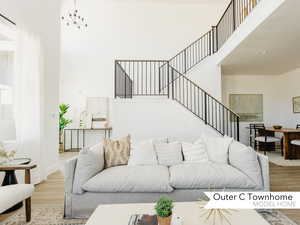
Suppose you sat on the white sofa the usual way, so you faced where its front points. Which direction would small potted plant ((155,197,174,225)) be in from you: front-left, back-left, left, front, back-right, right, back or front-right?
front

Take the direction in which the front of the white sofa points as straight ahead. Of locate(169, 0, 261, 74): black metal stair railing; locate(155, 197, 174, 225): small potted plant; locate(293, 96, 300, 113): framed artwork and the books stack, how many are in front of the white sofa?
2

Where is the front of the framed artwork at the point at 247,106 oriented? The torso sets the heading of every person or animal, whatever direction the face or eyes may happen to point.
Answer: toward the camera

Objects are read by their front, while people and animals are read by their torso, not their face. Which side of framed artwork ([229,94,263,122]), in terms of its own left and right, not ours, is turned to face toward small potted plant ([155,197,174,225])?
front

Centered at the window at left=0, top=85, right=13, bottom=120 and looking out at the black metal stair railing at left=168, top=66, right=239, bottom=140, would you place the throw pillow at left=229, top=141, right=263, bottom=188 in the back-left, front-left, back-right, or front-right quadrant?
front-right

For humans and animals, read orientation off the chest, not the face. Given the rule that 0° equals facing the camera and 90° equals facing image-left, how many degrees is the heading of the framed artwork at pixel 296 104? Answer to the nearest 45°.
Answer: approximately 45°

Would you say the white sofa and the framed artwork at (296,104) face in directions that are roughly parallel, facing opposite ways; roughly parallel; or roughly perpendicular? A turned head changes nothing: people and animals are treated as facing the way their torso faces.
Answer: roughly perpendicular

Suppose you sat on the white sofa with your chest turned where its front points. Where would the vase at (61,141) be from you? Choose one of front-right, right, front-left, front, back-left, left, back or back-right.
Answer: back-right

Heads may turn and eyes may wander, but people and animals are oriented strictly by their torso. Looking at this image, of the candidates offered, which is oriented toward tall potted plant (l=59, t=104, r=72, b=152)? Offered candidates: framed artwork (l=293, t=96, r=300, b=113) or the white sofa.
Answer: the framed artwork

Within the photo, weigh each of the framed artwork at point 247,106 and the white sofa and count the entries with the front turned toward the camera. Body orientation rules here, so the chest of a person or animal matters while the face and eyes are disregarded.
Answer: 2

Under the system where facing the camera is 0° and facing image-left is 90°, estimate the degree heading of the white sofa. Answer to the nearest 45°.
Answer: approximately 0°

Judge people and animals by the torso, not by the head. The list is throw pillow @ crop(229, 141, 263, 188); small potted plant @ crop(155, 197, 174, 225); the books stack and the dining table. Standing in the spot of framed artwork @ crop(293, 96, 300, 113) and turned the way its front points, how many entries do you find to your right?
0

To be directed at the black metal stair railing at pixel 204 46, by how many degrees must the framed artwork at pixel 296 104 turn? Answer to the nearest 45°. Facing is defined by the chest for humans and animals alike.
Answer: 0° — it already faces it

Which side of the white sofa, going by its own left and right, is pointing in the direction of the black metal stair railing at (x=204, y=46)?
back

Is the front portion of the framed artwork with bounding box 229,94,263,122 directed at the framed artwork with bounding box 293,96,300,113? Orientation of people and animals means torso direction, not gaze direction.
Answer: no

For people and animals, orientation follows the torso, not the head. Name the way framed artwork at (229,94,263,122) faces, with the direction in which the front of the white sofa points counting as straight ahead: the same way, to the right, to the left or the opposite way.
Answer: the same way

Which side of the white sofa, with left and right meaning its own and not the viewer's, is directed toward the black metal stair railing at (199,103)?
back

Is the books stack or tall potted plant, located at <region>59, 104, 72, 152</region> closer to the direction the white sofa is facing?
the books stack

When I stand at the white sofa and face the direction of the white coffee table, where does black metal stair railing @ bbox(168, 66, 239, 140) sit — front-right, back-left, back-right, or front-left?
back-left

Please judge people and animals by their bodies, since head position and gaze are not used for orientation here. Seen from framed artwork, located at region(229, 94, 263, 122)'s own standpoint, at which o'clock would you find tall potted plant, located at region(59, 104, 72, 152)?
The tall potted plant is roughly at 2 o'clock from the framed artwork.
